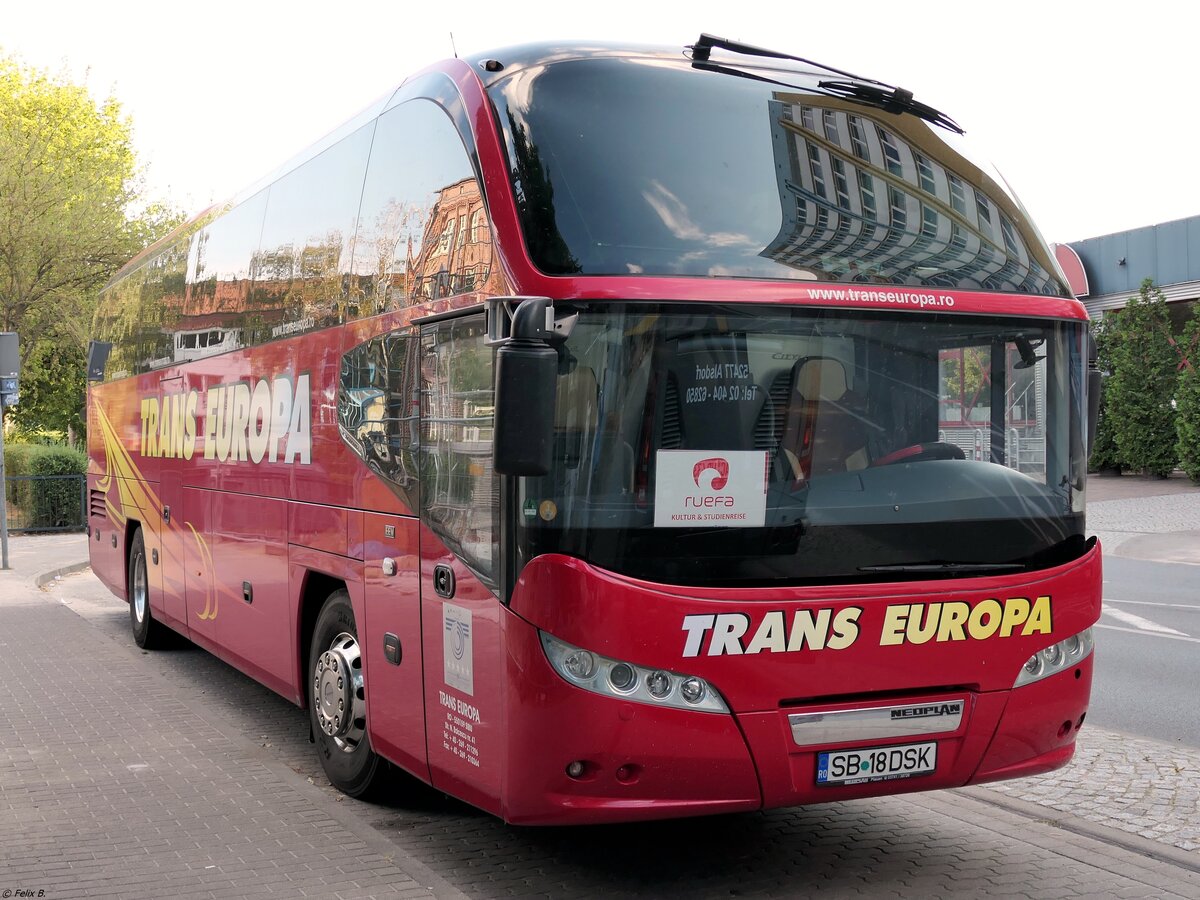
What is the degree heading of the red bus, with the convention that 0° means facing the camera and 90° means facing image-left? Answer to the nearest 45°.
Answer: approximately 315°

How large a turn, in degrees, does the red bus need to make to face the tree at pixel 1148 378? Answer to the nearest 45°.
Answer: approximately 90° to its left

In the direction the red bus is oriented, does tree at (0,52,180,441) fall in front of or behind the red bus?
behind

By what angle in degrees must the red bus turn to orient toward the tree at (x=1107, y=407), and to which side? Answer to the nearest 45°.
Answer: approximately 90° to its left

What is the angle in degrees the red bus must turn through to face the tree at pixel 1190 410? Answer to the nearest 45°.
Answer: approximately 90° to its left

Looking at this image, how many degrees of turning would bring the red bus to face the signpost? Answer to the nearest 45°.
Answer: approximately 180°

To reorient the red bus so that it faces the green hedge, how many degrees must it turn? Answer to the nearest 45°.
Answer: approximately 180°
